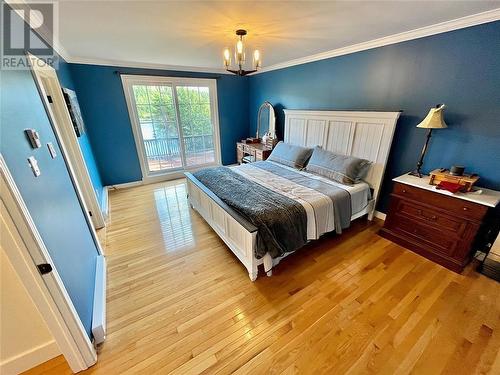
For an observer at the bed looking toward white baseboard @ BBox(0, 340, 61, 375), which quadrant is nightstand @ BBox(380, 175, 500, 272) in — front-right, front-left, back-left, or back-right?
back-left

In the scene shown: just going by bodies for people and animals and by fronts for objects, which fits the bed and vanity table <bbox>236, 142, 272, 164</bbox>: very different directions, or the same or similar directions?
same or similar directions

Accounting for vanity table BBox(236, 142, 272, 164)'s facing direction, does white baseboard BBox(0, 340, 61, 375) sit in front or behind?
in front

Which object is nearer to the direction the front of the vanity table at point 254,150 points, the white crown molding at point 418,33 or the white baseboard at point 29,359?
the white baseboard

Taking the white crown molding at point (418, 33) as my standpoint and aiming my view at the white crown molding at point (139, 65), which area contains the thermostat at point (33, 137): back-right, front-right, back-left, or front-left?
front-left

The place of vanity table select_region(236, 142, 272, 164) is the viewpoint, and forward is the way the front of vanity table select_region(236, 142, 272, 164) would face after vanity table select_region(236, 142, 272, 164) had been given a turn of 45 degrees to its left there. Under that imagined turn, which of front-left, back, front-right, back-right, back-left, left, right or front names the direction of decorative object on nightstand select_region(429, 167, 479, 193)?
front-left

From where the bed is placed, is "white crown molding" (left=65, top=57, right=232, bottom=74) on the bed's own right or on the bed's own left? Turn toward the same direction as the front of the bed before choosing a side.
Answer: on the bed's own right

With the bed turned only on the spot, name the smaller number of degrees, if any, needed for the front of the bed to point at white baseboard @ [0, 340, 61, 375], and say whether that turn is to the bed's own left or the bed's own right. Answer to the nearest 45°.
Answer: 0° — it already faces it

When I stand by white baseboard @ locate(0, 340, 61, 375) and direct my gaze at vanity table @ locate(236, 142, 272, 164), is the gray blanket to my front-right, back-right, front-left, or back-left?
front-right

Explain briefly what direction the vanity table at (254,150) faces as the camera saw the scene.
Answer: facing the viewer and to the left of the viewer

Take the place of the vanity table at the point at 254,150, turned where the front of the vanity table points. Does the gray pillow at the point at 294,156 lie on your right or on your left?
on your left

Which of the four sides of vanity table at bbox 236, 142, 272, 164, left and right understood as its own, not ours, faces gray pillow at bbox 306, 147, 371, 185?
left

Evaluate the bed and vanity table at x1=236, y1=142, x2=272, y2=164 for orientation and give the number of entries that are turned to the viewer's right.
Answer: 0
